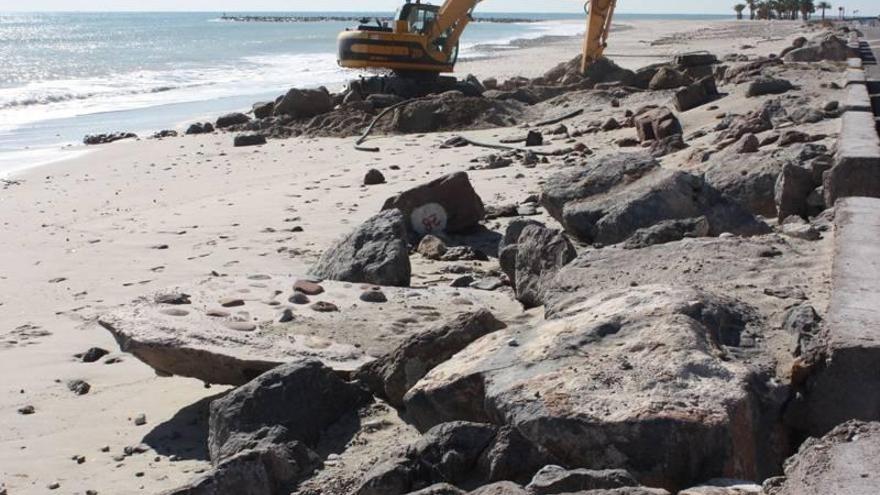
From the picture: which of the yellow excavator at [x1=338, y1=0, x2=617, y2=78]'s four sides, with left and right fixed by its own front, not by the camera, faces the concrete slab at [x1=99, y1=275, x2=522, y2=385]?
right

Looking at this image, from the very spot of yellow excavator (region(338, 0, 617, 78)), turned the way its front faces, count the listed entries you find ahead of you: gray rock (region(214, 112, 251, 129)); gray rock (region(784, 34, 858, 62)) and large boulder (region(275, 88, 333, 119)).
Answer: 1

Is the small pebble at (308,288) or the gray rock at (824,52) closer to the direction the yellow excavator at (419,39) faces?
the gray rock

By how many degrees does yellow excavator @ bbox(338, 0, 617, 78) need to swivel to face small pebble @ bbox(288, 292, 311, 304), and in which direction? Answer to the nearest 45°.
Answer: approximately 90° to its right

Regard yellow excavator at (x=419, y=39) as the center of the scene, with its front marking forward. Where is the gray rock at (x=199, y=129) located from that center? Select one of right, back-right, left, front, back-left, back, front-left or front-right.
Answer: back-right

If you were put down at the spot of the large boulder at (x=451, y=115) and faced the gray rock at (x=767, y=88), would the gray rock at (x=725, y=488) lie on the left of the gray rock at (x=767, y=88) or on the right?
right

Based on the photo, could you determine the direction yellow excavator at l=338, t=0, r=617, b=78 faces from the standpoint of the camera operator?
facing to the right of the viewer

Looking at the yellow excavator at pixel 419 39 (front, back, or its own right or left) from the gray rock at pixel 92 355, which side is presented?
right

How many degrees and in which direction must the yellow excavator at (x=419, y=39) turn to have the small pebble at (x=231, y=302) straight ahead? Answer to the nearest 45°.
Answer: approximately 90° to its right

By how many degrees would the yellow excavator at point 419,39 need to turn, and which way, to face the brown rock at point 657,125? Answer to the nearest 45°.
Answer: approximately 90° to its right

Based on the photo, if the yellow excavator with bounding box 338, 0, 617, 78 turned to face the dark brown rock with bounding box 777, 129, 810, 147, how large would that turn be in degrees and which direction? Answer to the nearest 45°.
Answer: approximately 90° to its right

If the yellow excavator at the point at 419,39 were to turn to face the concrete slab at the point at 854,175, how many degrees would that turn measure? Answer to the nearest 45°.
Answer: approximately 90° to its right

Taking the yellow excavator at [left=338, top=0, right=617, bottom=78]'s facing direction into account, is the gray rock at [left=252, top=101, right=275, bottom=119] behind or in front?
behind

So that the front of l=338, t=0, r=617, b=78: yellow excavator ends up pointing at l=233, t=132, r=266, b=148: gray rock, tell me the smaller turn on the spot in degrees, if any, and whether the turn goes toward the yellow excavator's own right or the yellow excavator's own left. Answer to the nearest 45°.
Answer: approximately 135° to the yellow excavator's own right

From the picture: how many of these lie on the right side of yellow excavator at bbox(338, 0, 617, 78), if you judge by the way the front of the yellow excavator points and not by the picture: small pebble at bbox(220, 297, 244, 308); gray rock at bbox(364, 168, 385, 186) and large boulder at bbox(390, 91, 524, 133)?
3

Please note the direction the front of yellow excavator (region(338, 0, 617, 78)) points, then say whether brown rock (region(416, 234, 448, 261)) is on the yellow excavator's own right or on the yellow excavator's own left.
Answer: on the yellow excavator's own right

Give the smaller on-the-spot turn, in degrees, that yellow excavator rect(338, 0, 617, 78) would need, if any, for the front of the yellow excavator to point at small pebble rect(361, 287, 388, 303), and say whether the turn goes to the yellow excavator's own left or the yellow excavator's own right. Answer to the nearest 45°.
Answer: approximately 90° to the yellow excavator's own right
